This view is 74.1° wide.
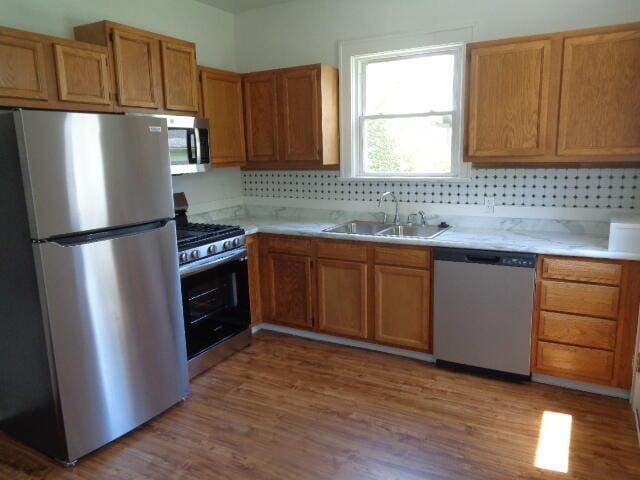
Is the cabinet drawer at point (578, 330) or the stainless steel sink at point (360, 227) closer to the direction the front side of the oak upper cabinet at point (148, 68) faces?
the cabinet drawer

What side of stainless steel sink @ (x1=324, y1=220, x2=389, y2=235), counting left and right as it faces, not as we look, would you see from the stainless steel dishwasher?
left

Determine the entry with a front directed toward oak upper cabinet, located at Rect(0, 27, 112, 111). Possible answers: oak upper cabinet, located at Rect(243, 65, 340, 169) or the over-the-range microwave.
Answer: oak upper cabinet, located at Rect(243, 65, 340, 169)

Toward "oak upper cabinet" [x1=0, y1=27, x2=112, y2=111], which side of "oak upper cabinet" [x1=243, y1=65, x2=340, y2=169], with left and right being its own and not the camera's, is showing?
front

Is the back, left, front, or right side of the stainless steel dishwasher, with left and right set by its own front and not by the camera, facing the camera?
front

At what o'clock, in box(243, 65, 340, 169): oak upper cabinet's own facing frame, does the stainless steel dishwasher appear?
The stainless steel dishwasher is roughly at 9 o'clock from the oak upper cabinet.

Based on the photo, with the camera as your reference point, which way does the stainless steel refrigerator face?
facing the viewer and to the right of the viewer

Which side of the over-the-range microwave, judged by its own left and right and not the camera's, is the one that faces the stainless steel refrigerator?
right

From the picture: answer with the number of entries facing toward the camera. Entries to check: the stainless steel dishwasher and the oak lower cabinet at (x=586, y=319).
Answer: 2
